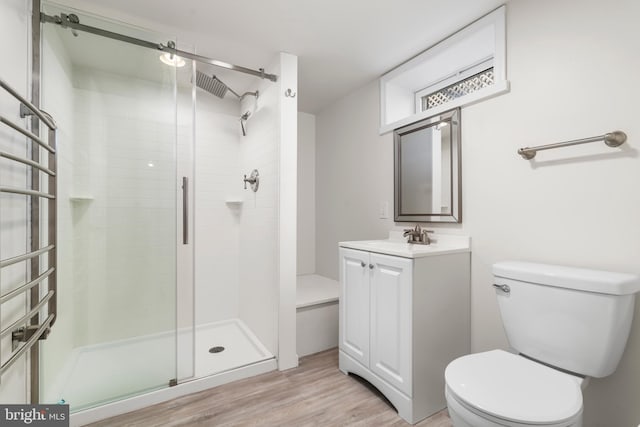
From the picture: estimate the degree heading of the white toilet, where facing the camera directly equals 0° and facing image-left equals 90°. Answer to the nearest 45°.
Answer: approximately 45°

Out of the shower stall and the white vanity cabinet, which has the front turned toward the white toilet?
the shower stall

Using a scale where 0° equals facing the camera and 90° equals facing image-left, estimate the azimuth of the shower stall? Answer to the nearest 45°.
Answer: approximately 315°

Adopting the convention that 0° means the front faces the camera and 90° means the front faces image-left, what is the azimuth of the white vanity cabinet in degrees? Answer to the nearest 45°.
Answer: approximately 45°

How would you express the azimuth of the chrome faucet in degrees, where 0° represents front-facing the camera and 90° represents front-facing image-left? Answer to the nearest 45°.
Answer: approximately 45°

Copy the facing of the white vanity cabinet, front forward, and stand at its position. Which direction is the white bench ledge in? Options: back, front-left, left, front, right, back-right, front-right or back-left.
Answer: right

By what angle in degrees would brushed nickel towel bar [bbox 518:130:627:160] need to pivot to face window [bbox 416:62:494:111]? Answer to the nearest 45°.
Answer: approximately 90° to its right

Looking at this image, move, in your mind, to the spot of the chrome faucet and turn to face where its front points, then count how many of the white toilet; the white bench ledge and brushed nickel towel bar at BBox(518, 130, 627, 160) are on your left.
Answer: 2

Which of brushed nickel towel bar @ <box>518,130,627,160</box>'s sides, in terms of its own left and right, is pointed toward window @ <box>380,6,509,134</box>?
right

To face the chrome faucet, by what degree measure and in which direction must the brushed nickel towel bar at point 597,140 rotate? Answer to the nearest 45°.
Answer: approximately 45° to its right
